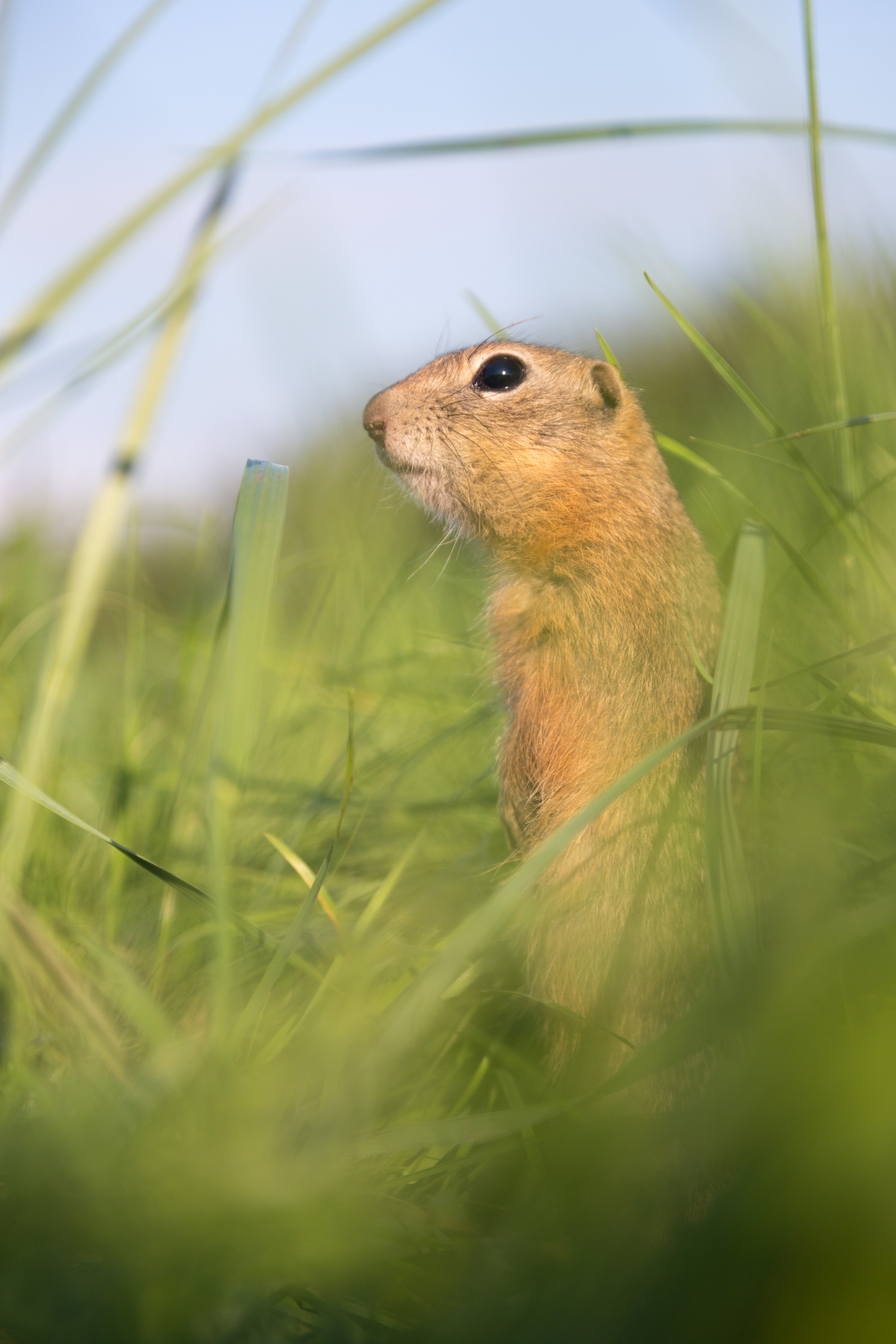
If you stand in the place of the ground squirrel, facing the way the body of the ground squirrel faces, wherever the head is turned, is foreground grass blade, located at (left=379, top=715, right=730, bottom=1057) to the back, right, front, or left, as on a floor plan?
left

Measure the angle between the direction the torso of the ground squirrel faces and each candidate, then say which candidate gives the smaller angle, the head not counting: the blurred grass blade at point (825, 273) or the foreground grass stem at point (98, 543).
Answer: the foreground grass stem

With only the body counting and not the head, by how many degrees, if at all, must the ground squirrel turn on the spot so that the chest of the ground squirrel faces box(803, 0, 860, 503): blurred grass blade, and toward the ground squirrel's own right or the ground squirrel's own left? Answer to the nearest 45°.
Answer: approximately 135° to the ground squirrel's own left

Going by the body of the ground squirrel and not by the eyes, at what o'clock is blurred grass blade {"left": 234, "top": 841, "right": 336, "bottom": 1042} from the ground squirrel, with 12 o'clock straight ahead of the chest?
The blurred grass blade is roughly at 12 o'clock from the ground squirrel.

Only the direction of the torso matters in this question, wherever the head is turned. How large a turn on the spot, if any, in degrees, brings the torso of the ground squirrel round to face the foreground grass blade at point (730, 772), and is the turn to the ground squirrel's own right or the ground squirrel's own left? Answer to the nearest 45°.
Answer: approximately 90° to the ground squirrel's own left

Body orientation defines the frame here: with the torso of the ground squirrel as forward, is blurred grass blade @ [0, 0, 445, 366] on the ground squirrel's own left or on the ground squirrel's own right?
on the ground squirrel's own left

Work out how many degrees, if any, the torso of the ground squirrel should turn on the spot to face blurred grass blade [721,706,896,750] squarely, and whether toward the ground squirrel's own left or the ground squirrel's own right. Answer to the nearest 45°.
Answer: approximately 180°

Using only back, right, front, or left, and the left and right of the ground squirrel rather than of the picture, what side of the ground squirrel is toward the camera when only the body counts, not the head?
left
